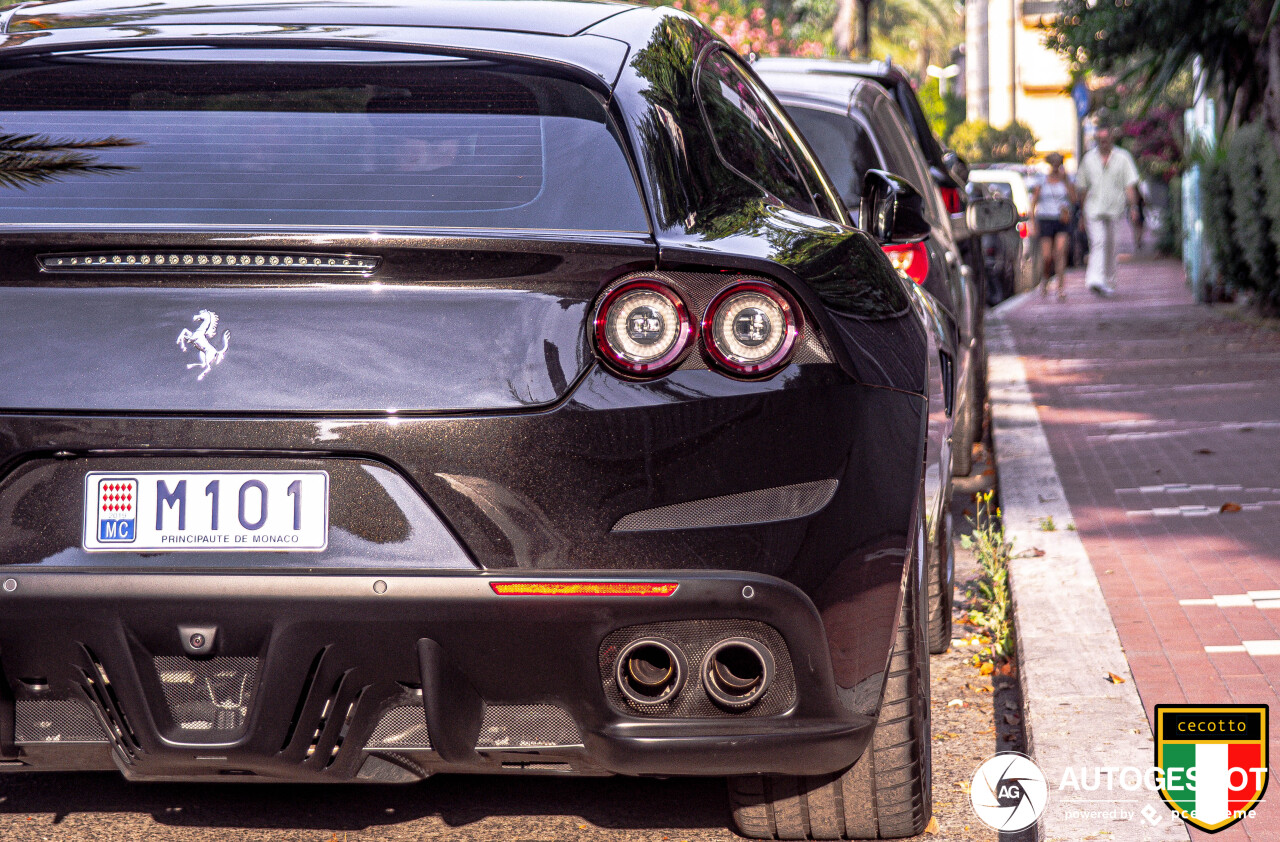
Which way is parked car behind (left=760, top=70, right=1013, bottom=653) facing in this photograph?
away from the camera

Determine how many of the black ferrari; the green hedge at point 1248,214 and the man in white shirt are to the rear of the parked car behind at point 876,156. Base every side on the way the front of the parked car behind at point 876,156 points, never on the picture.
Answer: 1

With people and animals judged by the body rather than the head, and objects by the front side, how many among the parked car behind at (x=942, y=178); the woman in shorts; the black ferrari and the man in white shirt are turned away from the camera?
2

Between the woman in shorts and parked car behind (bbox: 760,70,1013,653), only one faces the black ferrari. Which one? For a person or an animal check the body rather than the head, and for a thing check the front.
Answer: the woman in shorts

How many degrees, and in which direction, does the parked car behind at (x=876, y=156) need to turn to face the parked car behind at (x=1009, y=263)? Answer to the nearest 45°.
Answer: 0° — it already faces it

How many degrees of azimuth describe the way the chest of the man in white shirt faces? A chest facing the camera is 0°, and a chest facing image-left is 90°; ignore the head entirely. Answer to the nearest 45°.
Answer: approximately 0°

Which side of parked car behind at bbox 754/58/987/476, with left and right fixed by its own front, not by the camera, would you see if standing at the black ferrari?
back

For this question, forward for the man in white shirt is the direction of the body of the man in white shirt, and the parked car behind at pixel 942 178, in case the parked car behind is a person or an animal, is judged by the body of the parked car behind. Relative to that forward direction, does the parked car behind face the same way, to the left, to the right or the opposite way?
the opposite way

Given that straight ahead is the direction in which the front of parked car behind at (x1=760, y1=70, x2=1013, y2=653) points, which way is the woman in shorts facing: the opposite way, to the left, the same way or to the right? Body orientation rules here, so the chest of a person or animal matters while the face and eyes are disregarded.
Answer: the opposite way

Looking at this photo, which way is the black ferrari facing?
away from the camera

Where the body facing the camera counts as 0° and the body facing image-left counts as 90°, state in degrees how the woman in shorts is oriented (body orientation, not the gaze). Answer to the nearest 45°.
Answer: approximately 0°

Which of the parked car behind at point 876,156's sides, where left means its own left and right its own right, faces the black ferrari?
back

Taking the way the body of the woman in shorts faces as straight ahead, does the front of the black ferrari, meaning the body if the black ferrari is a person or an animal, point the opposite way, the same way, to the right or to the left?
the opposite way
